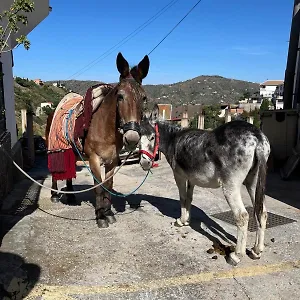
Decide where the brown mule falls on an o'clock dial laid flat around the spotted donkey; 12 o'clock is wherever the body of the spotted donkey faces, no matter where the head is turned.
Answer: The brown mule is roughly at 11 o'clock from the spotted donkey.

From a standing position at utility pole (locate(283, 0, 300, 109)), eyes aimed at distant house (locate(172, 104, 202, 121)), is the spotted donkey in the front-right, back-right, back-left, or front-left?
back-left

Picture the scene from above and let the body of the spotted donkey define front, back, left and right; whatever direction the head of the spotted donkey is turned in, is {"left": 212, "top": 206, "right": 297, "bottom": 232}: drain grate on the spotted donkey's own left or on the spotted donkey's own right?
on the spotted donkey's own right

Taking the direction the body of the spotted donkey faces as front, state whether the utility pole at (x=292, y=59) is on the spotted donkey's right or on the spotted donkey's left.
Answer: on the spotted donkey's right

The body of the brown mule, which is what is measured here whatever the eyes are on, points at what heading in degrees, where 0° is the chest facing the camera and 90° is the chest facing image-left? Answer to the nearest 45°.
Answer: approximately 315°

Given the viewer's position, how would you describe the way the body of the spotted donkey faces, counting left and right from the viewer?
facing away from the viewer and to the left of the viewer

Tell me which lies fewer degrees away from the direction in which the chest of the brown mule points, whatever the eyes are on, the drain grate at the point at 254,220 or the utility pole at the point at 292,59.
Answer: the drain grate

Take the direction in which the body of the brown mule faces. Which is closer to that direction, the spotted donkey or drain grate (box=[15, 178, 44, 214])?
the spotted donkey

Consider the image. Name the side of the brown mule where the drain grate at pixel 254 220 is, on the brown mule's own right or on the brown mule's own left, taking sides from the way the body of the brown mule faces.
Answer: on the brown mule's own left

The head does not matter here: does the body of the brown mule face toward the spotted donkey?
yes

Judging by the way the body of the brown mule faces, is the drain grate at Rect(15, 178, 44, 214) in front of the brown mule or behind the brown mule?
behind

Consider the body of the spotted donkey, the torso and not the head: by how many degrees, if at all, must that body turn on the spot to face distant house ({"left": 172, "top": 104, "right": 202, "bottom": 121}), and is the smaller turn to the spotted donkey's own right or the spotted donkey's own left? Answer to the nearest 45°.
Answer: approximately 45° to the spotted donkey's own right

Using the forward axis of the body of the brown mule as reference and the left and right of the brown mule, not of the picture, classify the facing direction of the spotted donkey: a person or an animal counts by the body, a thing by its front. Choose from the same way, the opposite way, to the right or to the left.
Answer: the opposite way
